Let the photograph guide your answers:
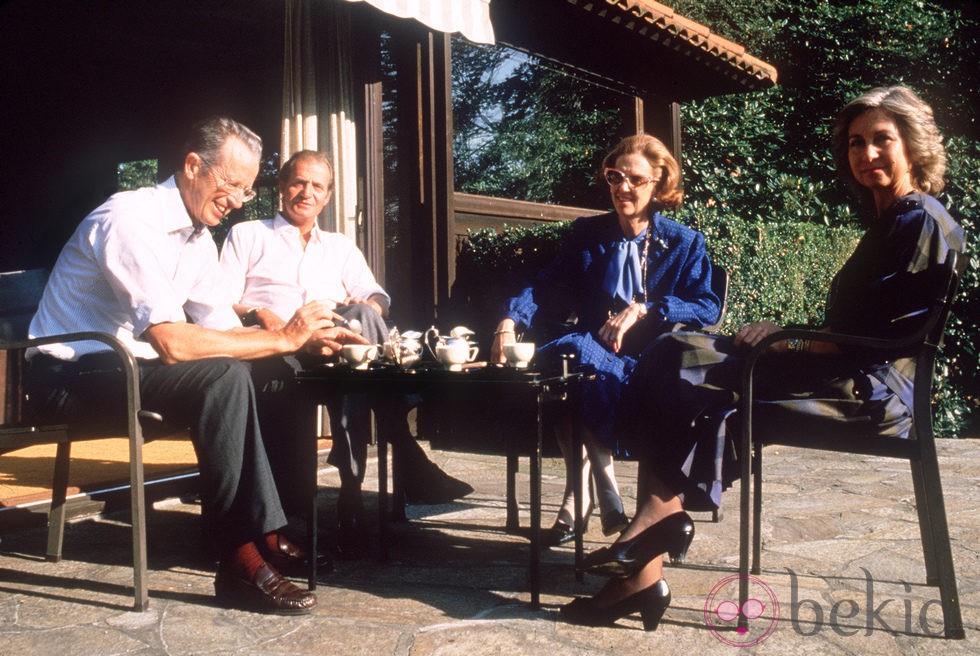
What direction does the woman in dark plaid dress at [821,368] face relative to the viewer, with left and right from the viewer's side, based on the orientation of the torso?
facing to the left of the viewer

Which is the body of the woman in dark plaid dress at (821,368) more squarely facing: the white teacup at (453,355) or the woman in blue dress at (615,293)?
the white teacup

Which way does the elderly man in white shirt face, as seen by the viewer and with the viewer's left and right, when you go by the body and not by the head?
facing to the right of the viewer

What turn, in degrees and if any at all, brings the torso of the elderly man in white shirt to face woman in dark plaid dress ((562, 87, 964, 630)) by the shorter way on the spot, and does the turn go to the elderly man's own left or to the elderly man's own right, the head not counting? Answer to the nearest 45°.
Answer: approximately 45° to the elderly man's own right

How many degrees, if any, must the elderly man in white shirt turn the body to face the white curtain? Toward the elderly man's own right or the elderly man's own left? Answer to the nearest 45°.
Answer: approximately 90° to the elderly man's own left

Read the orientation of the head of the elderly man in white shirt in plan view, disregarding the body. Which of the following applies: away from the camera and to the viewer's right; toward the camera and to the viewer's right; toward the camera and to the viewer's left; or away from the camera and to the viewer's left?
toward the camera and to the viewer's right

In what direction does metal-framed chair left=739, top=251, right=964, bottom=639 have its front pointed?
to the viewer's left

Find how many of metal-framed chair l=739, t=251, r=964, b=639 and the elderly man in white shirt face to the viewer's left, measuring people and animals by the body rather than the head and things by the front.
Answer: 1
